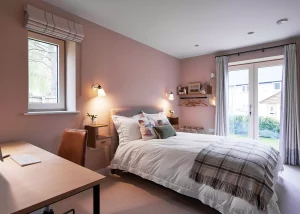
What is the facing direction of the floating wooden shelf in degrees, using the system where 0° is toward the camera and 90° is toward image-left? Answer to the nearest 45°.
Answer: approximately 0°

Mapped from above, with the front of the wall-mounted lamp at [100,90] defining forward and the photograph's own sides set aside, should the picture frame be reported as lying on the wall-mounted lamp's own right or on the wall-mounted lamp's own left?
on the wall-mounted lamp's own left

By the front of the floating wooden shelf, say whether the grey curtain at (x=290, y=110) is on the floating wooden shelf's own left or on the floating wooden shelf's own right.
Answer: on the floating wooden shelf's own left

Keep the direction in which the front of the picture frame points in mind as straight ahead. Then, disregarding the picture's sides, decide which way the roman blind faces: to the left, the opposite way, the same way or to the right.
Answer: to the left

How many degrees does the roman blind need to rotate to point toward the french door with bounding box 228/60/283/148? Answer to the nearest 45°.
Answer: approximately 45° to its left

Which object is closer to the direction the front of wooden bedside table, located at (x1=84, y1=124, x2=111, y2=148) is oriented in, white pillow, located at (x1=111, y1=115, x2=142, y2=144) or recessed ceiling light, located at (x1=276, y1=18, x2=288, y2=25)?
the recessed ceiling light

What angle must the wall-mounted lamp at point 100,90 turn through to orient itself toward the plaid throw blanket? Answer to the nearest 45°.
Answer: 0° — it already faces it
